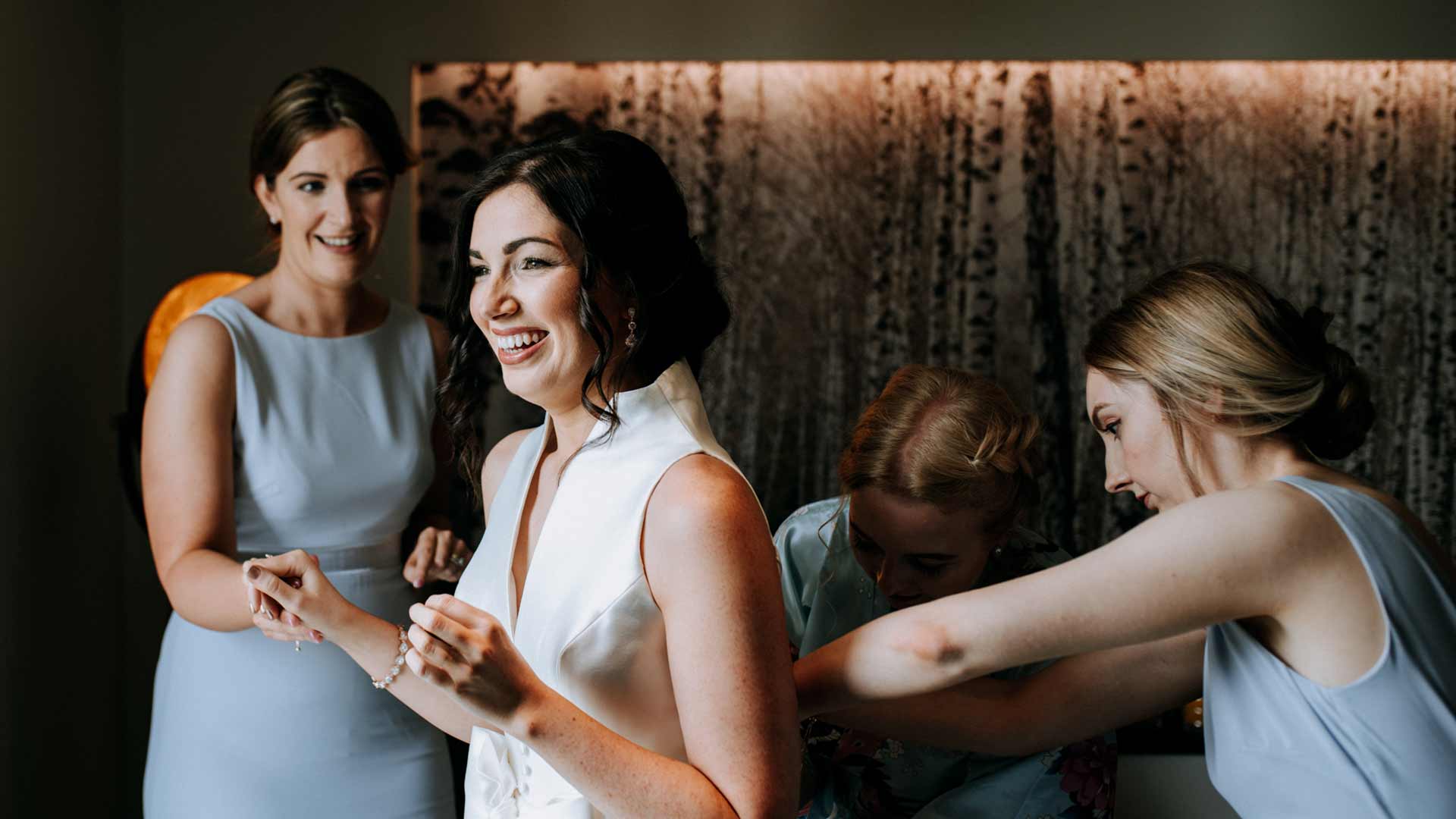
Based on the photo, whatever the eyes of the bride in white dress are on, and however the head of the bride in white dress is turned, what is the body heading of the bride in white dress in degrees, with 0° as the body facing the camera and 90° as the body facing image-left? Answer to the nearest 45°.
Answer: approximately 45°

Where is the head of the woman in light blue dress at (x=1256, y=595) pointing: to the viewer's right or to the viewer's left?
to the viewer's left

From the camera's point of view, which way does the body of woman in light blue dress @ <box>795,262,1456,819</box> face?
to the viewer's left

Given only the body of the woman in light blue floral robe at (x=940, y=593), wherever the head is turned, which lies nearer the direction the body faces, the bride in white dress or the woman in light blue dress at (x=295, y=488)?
the bride in white dress

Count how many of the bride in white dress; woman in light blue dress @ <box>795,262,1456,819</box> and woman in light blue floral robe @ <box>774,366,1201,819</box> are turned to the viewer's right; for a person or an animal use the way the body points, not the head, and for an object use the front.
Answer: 0

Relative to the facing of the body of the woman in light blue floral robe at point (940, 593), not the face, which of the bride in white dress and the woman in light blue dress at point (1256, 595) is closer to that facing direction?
the bride in white dress

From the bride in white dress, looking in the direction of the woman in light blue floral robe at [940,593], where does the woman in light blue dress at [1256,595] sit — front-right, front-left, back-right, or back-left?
front-right

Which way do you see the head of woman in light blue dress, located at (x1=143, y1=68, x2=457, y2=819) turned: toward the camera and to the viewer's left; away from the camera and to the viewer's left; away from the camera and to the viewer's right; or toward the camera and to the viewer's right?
toward the camera and to the viewer's right

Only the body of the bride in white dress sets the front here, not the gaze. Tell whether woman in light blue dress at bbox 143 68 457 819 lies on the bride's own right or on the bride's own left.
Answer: on the bride's own right

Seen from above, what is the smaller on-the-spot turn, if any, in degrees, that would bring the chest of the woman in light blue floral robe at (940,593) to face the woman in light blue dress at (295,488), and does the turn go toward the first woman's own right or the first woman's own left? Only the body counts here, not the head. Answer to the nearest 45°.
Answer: approximately 45° to the first woman's own right

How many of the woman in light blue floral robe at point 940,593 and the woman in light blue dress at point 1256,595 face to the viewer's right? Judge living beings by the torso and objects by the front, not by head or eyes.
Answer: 0

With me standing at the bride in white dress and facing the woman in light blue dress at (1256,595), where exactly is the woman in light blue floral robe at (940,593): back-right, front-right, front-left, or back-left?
front-left

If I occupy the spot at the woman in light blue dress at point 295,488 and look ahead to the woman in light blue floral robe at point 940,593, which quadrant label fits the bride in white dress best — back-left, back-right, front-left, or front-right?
front-right
